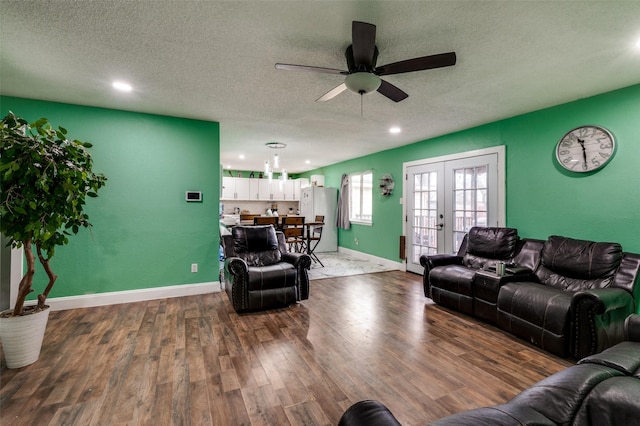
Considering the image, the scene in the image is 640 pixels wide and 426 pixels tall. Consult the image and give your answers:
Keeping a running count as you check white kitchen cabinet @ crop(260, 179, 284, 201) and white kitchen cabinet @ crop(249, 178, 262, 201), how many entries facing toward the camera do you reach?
2

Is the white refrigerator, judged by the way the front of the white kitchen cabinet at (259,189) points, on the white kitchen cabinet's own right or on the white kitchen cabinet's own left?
on the white kitchen cabinet's own left

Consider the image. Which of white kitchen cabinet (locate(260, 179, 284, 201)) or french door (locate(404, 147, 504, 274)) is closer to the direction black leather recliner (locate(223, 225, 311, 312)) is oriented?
the french door

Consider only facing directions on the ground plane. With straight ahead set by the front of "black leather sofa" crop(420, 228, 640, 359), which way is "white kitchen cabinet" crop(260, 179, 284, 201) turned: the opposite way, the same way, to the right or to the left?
to the left

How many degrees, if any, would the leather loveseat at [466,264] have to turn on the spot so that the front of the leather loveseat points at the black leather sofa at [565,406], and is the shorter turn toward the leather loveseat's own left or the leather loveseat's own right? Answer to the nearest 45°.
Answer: approximately 45° to the leather loveseat's own left

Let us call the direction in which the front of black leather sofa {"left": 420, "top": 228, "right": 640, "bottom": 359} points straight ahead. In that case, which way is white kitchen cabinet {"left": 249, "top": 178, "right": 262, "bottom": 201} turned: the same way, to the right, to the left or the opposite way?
to the left

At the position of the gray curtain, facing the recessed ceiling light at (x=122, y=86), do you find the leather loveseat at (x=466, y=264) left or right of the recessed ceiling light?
left
